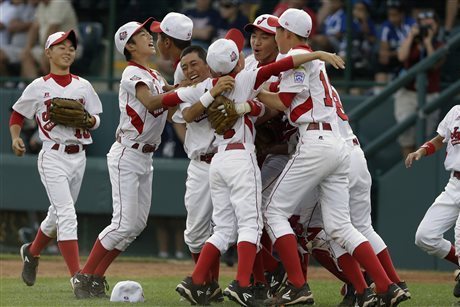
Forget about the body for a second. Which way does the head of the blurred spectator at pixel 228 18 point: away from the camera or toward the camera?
toward the camera

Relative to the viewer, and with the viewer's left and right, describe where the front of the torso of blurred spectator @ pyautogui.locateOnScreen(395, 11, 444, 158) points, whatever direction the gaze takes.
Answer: facing the viewer

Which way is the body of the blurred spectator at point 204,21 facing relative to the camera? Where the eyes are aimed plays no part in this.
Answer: toward the camera

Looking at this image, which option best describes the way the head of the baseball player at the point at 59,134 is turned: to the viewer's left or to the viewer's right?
to the viewer's right

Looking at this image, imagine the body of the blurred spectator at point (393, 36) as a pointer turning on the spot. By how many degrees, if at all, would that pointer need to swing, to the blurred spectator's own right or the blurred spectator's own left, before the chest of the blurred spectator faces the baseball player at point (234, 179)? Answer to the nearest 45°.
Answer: approximately 45° to the blurred spectator's own left

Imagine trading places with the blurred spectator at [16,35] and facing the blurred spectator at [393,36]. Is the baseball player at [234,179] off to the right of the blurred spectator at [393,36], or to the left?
right

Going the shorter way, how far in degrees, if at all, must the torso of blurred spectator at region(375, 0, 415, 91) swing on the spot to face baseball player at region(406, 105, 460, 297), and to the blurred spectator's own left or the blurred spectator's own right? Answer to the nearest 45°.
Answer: approximately 45° to the blurred spectator's own left

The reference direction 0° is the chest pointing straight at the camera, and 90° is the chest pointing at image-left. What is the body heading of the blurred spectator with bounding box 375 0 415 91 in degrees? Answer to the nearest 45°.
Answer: approximately 45°

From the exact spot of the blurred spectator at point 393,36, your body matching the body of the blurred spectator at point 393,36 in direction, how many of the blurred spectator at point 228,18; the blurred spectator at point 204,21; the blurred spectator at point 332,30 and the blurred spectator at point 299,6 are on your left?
0

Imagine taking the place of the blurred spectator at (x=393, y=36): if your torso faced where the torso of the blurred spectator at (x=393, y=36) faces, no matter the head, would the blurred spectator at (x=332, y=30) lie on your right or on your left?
on your right

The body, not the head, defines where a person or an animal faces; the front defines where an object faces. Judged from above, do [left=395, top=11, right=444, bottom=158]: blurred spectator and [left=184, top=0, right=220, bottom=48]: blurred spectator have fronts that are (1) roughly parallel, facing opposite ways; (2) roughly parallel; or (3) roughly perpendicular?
roughly parallel
